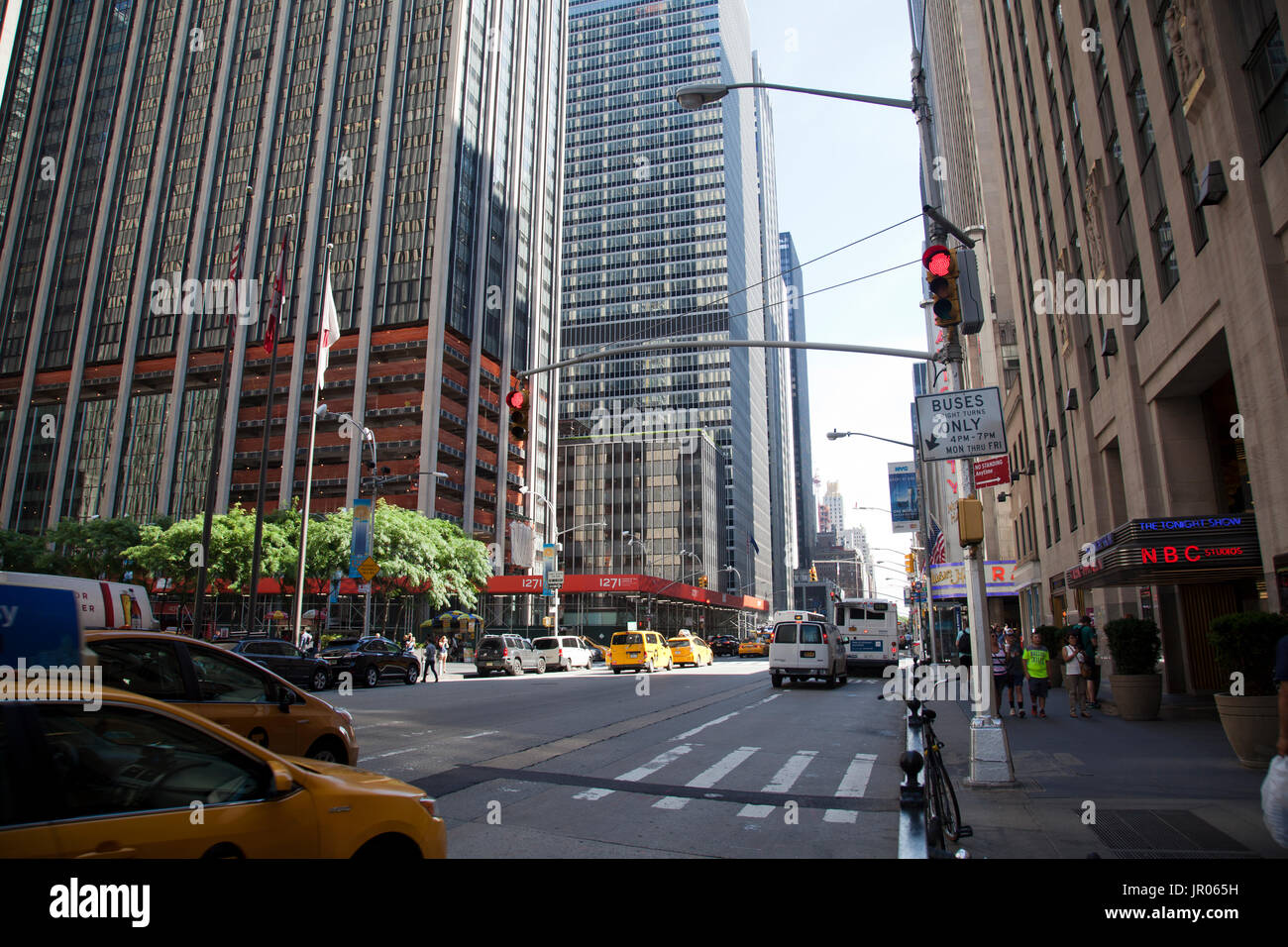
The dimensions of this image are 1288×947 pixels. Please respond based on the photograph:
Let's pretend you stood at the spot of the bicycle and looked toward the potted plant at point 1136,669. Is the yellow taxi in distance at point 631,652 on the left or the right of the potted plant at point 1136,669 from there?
left

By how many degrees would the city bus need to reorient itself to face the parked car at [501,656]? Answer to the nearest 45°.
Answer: approximately 90° to its left

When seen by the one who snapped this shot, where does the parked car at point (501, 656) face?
facing away from the viewer and to the right of the viewer

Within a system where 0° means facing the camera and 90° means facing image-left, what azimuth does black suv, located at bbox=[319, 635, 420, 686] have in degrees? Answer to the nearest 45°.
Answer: approximately 225°

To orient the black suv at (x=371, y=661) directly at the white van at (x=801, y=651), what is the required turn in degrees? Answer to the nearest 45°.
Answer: approximately 90° to its right

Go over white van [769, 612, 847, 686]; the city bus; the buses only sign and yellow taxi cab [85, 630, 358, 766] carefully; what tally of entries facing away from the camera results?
2

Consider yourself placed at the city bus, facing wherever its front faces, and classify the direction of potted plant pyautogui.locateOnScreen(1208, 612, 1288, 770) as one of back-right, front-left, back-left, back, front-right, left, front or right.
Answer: back

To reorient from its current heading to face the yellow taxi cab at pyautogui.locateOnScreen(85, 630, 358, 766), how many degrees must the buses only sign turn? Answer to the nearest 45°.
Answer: approximately 45° to its right

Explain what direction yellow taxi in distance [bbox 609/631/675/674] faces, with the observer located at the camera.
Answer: facing away from the viewer and to the right of the viewer

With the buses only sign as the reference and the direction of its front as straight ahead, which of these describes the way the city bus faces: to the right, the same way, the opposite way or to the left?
the opposite way

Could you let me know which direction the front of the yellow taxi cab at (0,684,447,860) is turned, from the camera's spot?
facing to the right of the viewer

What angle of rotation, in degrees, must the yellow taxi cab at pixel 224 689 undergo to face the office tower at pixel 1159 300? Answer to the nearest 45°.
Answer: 0° — it already faces it

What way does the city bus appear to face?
away from the camera

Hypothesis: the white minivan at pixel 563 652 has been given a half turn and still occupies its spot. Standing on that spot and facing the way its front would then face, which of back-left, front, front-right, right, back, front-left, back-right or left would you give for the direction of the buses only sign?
front-left

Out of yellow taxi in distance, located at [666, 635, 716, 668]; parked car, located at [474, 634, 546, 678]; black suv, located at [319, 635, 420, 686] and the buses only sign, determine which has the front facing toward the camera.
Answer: the buses only sign
